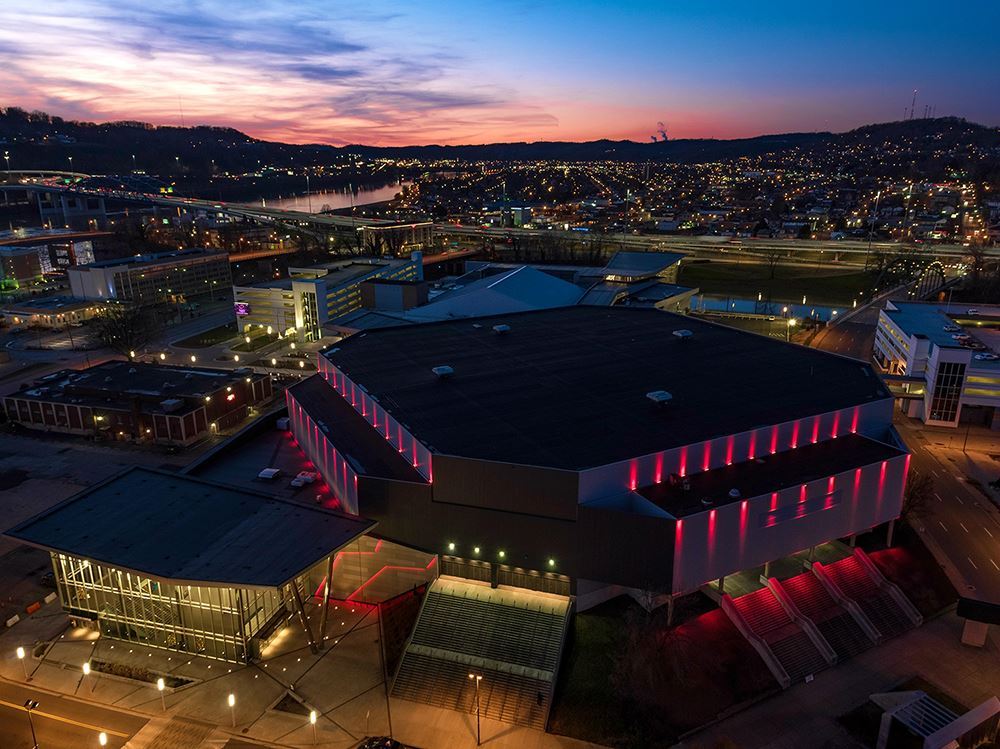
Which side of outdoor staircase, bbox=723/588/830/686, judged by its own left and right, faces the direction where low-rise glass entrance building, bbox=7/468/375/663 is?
right

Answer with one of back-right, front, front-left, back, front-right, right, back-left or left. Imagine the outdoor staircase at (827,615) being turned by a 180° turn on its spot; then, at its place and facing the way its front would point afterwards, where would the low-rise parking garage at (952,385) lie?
front-right

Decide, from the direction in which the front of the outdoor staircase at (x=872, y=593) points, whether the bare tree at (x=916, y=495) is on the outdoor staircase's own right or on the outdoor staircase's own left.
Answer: on the outdoor staircase's own left

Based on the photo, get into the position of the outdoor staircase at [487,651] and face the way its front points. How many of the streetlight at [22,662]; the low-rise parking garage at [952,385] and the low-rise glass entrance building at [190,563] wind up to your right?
2

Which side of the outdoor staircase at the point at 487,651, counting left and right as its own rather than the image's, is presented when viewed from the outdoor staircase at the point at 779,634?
left

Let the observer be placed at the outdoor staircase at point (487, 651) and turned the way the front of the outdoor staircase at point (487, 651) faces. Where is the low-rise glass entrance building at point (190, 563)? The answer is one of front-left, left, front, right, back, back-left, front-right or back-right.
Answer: right

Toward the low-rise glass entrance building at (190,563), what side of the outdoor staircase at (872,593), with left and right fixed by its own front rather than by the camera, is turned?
right

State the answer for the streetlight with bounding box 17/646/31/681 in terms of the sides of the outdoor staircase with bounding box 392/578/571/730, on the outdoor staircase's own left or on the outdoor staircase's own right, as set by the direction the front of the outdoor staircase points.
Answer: on the outdoor staircase's own right

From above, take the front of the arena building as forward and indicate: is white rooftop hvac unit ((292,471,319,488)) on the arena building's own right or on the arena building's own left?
on the arena building's own right

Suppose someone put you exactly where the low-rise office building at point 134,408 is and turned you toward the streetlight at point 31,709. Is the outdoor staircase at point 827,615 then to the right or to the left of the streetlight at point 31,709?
left

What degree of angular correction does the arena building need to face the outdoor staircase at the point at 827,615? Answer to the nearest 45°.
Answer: approximately 90° to its left

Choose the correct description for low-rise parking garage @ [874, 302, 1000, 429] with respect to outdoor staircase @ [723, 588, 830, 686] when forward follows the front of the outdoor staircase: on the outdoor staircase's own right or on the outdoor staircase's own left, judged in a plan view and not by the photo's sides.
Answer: on the outdoor staircase's own left

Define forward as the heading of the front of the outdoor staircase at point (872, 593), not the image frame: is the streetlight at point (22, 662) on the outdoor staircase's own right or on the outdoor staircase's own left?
on the outdoor staircase's own right
